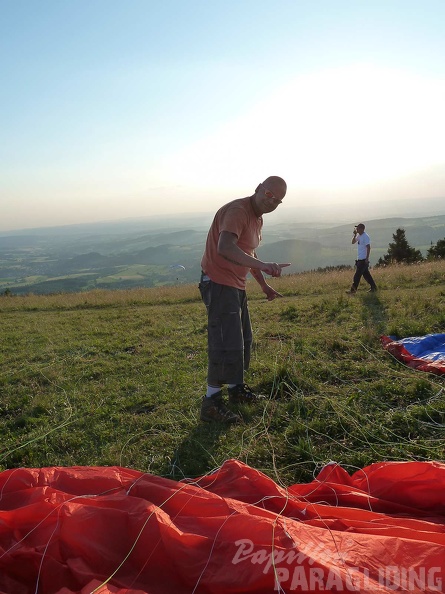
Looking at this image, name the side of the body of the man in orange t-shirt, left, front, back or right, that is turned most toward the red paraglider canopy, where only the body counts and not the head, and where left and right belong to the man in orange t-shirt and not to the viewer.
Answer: right

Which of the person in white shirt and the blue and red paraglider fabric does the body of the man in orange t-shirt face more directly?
the blue and red paraglider fabric

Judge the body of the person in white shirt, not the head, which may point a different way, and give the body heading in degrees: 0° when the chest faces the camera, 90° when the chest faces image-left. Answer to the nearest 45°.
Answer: approximately 90°

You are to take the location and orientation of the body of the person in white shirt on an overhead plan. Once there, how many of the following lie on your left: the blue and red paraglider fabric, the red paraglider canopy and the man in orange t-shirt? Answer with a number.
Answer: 3

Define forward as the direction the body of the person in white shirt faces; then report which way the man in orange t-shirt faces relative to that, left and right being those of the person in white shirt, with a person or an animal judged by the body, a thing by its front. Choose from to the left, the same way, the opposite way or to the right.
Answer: the opposite way

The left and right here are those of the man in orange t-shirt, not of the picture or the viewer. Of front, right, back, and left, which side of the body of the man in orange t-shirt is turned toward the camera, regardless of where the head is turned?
right

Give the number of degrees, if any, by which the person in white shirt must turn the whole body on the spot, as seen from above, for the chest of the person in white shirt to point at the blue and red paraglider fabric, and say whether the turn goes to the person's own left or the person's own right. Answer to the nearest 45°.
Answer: approximately 90° to the person's own left

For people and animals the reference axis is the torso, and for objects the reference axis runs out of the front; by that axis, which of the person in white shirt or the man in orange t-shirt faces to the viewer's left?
the person in white shirt

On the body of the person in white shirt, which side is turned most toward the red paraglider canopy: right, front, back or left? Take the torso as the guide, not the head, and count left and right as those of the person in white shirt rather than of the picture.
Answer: left

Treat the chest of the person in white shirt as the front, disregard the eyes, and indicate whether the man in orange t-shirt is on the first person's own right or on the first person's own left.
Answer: on the first person's own left

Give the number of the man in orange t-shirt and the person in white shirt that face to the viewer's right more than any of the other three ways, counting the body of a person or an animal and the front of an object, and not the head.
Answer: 1
